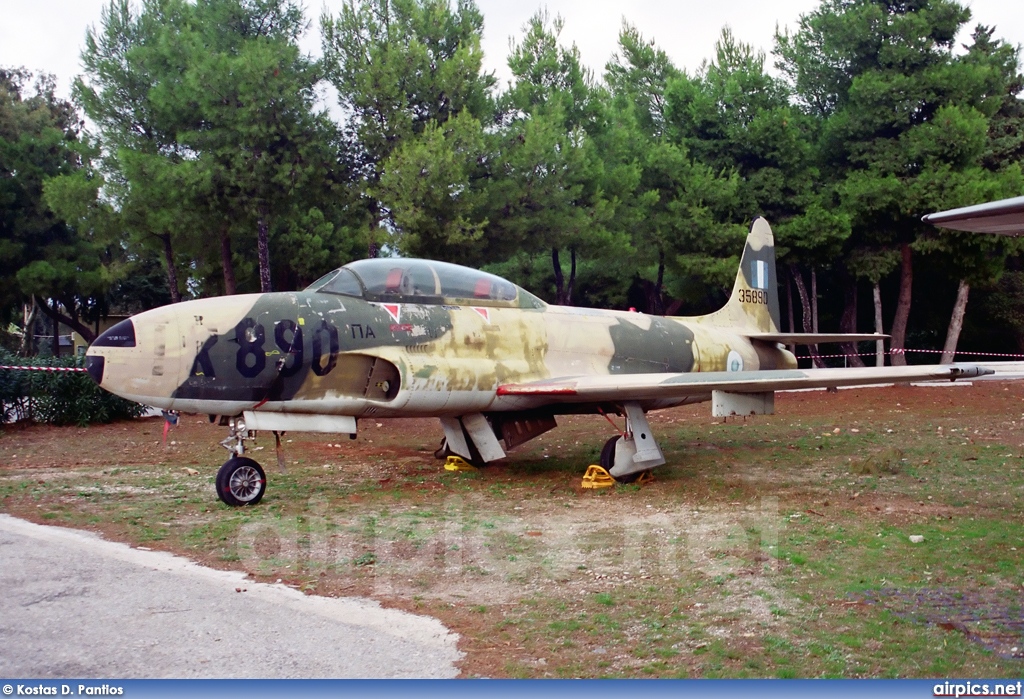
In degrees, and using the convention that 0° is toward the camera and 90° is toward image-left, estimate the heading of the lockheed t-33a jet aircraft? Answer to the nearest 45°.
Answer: approximately 45°
